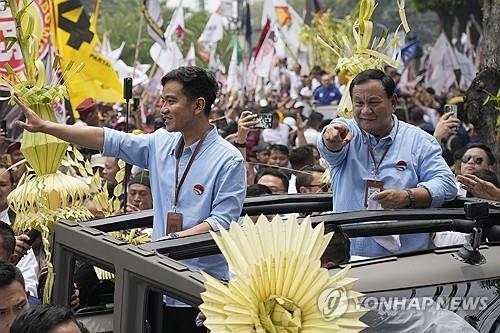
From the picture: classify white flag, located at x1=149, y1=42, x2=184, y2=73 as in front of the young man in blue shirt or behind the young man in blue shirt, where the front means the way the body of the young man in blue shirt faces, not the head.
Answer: behind

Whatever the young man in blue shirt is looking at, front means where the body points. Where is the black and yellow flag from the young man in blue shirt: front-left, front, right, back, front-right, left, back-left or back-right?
back-right

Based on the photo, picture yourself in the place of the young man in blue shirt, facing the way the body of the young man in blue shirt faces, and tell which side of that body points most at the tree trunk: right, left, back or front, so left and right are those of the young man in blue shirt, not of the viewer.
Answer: back

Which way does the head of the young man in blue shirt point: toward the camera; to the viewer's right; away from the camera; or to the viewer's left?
to the viewer's left

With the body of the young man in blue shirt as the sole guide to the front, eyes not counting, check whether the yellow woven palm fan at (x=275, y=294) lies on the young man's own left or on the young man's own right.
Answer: on the young man's own left

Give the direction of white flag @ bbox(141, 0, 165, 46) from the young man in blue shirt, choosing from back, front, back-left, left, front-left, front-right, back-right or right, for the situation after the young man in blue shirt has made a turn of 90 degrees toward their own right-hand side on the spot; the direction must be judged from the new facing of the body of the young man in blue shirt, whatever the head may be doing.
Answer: front-right

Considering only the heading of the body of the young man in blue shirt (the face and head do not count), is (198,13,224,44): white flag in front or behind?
behind

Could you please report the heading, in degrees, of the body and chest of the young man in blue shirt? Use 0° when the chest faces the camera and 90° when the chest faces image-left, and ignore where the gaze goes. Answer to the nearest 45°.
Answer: approximately 45°
